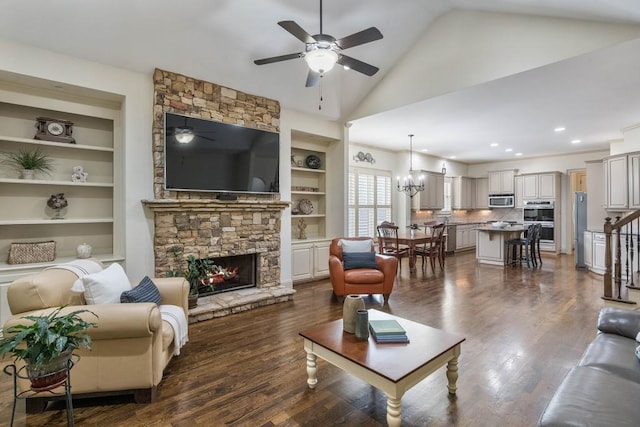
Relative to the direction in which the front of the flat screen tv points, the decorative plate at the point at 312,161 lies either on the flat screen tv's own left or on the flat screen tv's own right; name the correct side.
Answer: on the flat screen tv's own left

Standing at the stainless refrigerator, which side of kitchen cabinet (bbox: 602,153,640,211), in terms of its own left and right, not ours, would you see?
right

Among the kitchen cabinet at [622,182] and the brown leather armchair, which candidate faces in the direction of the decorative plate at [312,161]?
the kitchen cabinet

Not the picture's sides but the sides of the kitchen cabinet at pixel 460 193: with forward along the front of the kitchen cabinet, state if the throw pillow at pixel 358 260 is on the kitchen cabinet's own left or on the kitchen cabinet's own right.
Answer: on the kitchen cabinet's own right

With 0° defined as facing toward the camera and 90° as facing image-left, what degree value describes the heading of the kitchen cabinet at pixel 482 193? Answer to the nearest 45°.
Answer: approximately 0°

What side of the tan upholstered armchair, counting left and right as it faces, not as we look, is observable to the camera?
right

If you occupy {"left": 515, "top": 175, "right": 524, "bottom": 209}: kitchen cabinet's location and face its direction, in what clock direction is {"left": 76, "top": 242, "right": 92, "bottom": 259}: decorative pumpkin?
The decorative pumpkin is roughly at 1 o'clock from the kitchen cabinet.

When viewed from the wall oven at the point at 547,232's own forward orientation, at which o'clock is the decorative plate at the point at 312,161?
The decorative plate is roughly at 1 o'clock from the wall oven.

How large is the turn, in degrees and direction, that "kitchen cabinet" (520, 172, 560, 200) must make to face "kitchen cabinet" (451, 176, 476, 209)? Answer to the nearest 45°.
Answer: approximately 90° to its right

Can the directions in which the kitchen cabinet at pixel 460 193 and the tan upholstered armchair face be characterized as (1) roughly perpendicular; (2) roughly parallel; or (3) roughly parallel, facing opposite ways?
roughly perpendicular

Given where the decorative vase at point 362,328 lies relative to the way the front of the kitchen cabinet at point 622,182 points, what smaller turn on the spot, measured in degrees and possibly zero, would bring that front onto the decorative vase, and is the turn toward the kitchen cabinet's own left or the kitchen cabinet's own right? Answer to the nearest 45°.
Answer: approximately 45° to the kitchen cabinet's own left
